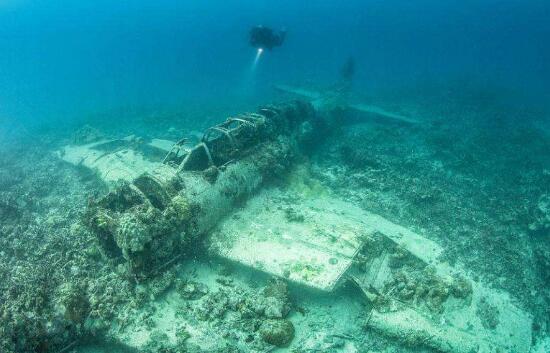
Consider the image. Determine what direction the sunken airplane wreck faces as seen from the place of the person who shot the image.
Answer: facing the viewer and to the left of the viewer

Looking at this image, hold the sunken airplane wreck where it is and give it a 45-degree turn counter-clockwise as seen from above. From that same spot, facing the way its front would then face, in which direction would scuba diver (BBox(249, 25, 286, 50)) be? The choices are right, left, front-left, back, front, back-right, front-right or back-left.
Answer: back
